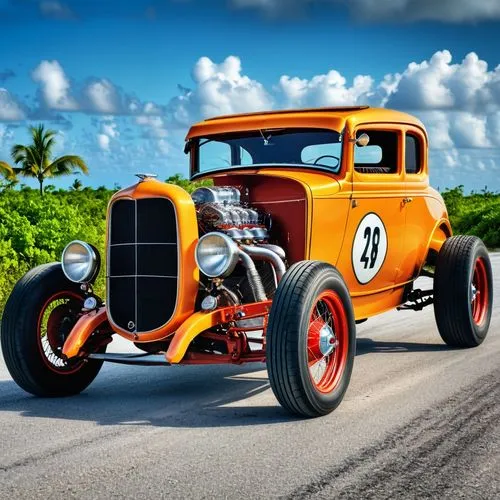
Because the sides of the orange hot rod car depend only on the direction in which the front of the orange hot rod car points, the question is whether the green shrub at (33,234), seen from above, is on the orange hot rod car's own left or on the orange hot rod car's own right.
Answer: on the orange hot rod car's own right

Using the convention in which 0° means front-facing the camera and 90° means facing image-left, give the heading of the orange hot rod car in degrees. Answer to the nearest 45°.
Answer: approximately 45°

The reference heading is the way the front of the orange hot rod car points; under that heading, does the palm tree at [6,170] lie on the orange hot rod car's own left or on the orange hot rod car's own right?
on the orange hot rod car's own right

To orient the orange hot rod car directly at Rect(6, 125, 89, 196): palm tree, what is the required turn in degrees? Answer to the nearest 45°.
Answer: approximately 135° to its right
